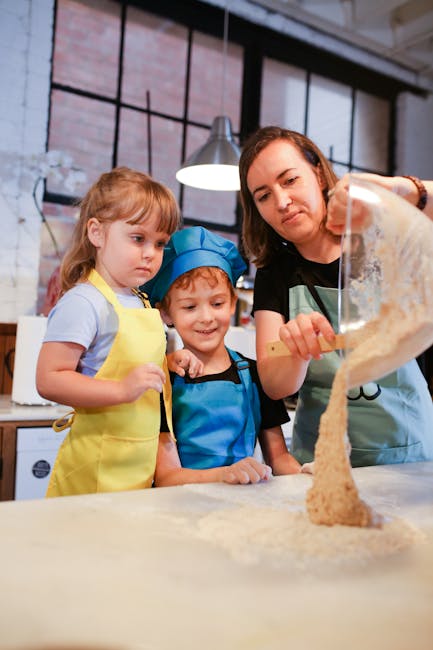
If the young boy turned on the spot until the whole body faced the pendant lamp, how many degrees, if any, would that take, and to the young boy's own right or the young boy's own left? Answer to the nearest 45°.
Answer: approximately 180°

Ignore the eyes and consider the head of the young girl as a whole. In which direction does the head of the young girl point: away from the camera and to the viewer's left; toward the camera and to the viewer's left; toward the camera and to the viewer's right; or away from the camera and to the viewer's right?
toward the camera and to the viewer's right

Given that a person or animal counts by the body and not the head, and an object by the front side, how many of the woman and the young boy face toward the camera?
2

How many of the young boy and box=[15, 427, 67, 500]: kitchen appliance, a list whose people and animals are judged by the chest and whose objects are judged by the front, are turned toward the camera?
2

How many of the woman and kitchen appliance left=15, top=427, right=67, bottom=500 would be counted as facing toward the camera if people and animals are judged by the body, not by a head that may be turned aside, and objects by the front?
2

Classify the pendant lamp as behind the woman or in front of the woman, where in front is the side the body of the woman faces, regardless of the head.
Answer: behind

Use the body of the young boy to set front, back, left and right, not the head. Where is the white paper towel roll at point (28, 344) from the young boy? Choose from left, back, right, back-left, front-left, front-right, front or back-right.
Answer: back-right

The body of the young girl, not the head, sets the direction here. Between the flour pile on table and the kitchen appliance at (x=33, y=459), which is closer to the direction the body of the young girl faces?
the flour pile on table
